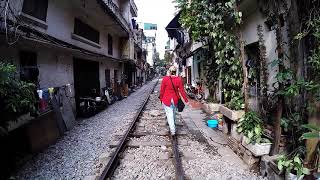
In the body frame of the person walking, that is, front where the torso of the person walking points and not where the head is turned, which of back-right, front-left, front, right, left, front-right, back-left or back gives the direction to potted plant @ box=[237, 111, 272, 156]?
back-right

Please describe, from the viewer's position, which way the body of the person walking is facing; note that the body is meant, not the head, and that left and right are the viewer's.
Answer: facing away from the viewer

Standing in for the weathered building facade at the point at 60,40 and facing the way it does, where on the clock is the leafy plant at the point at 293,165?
The leafy plant is roughly at 1 o'clock from the weathered building facade.

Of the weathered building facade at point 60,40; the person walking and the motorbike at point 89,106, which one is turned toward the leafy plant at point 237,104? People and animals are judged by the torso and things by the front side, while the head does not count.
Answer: the weathered building facade

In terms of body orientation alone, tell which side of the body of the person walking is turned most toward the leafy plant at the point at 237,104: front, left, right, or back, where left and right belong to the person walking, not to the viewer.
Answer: right

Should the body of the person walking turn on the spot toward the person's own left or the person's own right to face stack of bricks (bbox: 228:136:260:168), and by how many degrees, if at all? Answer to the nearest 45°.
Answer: approximately 135° to the person's own right

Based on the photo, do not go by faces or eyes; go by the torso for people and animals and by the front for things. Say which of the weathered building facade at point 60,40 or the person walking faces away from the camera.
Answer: the person walking

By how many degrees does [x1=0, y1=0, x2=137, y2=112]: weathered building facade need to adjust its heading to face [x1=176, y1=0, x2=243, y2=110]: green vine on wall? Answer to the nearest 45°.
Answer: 0° — it already faces it

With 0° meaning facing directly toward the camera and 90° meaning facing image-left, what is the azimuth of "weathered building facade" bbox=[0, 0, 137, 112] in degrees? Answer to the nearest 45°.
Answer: approximately 315°

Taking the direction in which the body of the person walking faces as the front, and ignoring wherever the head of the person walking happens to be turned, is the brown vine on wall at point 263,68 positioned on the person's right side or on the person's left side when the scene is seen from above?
on the person's right side
